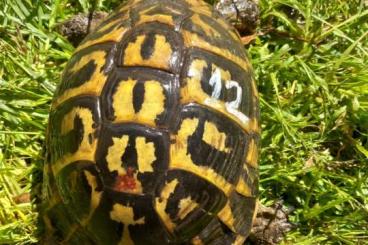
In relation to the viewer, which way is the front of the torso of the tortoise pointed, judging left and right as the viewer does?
facing away from the viewer
